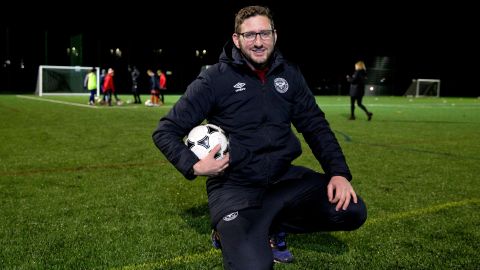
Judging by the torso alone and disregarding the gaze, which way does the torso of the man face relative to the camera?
toward the camera

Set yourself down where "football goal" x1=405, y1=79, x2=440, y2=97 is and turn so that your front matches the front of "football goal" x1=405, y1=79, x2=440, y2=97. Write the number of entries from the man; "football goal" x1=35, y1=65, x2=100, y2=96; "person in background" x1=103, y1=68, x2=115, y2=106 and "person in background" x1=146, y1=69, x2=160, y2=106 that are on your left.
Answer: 0

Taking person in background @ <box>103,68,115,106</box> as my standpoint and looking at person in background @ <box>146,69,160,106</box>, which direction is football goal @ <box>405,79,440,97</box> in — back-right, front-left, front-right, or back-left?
front-left

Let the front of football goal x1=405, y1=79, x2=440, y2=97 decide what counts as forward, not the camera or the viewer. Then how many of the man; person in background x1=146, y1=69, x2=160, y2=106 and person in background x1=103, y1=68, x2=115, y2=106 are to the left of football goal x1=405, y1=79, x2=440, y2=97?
0

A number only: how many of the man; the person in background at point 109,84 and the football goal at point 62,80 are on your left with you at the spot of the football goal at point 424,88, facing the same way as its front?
0

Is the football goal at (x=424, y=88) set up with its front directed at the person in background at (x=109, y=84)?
no

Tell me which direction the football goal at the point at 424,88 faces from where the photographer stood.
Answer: facing the viewer and to the right of the viewer

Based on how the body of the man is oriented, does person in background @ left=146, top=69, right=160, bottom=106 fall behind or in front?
behind

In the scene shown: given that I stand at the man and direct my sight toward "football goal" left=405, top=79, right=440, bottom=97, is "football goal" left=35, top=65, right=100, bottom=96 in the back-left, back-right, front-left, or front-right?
front-left

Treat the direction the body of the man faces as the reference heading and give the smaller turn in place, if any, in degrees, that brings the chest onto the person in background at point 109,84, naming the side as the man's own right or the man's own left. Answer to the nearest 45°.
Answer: approximately 180°

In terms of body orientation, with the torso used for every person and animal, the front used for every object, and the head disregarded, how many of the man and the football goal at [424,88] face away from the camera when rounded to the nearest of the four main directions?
0

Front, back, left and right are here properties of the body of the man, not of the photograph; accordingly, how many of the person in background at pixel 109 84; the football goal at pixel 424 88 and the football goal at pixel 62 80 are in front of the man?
0

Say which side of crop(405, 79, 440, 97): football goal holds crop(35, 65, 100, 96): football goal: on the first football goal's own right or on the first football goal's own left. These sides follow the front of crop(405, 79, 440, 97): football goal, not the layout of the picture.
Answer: on the first football goal's own right

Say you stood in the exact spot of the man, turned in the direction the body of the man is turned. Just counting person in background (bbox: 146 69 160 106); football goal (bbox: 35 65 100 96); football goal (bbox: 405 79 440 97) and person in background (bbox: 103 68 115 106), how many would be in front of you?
0

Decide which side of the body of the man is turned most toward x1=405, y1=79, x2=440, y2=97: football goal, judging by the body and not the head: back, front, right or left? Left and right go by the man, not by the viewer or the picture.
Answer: back

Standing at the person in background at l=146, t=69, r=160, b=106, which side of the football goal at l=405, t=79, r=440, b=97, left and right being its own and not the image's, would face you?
right

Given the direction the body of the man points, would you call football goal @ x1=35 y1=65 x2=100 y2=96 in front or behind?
behind
